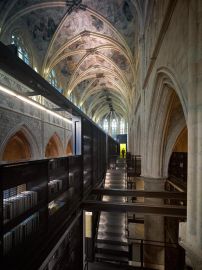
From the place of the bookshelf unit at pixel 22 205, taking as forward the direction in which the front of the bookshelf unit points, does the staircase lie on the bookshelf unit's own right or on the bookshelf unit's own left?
on the bookshelf unit's own left

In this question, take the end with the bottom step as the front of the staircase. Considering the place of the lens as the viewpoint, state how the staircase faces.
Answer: facing the viewer

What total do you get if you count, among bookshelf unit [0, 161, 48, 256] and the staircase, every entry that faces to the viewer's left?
0

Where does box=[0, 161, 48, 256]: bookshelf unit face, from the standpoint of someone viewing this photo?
facing the viewer and to the right of the viewer

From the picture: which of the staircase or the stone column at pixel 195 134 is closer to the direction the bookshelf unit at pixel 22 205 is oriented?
the stone column

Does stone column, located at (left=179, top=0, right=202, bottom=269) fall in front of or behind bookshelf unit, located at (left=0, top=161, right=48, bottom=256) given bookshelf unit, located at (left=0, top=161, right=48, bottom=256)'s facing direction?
in front

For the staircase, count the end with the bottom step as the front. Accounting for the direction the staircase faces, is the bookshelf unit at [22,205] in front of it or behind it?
in front
